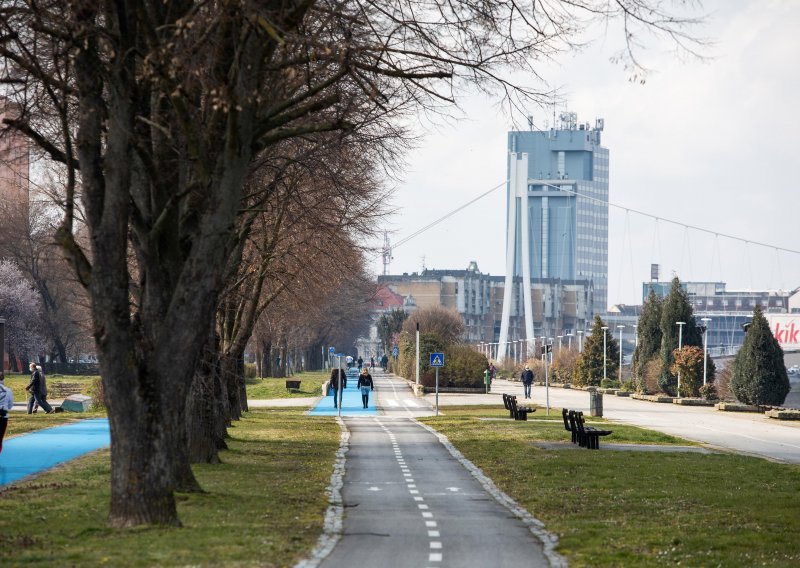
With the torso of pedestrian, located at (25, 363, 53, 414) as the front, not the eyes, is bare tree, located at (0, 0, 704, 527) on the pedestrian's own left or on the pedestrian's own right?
on the pedestrian's own left

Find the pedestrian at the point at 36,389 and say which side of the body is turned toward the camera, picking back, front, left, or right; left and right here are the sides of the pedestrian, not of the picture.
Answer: left

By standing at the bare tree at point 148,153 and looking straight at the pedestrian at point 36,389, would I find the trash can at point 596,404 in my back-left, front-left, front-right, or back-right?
front-right

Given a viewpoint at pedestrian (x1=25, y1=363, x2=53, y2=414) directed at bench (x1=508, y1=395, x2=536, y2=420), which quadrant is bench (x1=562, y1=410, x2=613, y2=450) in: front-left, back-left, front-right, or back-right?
front-right

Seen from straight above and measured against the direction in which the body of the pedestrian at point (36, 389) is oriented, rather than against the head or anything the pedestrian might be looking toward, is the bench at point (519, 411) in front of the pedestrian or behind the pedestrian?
behind
